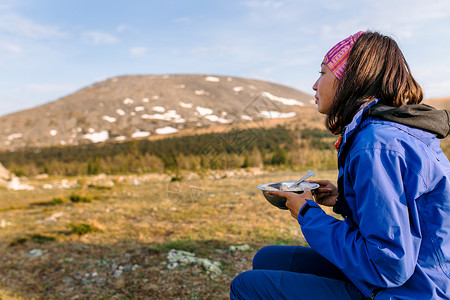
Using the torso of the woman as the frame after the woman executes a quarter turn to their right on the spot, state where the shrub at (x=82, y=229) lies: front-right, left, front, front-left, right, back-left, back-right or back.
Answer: front-left

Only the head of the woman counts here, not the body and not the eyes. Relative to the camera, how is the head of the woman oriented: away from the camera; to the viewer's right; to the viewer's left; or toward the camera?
to the viewer's left

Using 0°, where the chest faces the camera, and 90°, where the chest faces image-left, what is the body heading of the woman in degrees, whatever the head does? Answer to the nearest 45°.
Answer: approximately 90°

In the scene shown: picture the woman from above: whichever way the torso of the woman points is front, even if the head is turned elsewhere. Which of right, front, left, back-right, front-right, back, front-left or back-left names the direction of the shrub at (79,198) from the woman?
front-right
